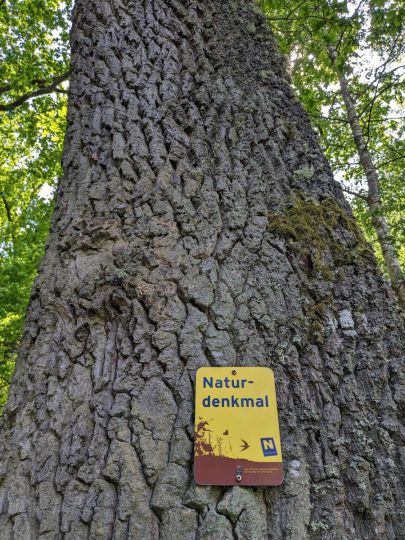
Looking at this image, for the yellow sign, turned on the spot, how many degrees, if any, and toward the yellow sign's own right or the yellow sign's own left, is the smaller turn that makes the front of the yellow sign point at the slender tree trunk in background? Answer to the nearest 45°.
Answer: approximately 135° to the yellow sign's own left

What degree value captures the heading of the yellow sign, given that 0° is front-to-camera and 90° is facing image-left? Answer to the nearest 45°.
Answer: approximately 0°
